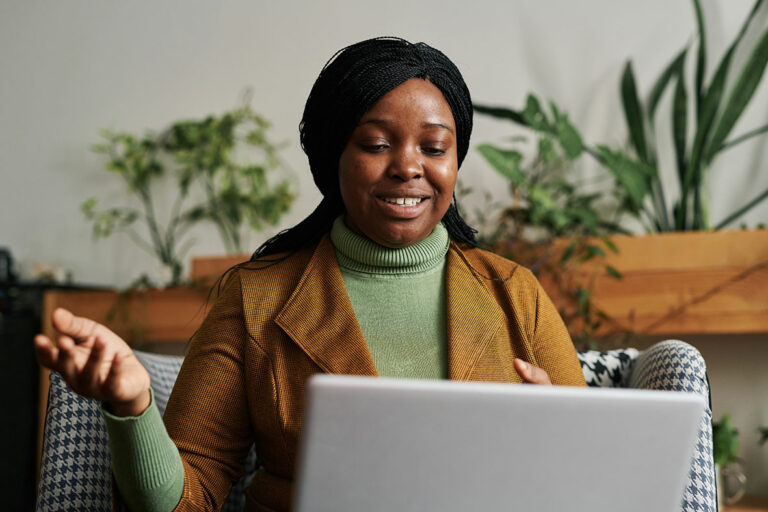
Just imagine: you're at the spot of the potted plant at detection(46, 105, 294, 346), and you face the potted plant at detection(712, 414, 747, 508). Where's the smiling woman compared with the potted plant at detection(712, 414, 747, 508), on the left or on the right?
right

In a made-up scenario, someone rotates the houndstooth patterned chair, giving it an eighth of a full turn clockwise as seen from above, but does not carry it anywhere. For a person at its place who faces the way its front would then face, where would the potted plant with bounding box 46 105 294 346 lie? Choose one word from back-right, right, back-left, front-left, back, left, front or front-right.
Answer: back-right

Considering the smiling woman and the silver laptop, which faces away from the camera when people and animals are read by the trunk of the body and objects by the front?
the silver laptop

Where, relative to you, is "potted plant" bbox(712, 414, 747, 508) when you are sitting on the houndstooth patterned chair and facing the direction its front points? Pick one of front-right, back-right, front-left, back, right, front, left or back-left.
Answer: back-left

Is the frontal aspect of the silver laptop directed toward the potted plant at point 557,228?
yes

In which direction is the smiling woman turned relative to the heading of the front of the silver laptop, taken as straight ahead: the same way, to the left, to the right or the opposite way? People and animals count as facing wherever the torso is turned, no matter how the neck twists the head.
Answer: the opposite way

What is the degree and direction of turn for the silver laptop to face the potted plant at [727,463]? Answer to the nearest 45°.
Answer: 0° — it already faces it

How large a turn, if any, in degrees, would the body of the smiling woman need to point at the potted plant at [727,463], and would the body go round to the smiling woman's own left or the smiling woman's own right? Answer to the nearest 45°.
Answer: approximately 135° to the smiling woman's own left

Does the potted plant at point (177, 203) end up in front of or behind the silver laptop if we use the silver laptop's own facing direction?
in front

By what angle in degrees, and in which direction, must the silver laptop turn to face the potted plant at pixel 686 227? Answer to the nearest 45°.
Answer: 0° — it already faces it

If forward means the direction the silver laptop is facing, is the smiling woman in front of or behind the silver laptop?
in front

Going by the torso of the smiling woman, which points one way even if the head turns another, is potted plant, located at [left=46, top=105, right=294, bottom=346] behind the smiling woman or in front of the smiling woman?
behind

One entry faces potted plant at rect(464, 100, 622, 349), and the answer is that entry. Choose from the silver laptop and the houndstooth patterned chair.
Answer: the silver laptop

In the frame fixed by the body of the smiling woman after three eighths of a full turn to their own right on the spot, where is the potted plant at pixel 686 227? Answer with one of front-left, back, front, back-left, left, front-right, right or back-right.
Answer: right

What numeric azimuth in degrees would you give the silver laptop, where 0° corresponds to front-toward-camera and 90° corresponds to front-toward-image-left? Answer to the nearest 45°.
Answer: approximately 180°

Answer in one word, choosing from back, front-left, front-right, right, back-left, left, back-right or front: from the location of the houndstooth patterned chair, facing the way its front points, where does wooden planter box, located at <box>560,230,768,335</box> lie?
back-left

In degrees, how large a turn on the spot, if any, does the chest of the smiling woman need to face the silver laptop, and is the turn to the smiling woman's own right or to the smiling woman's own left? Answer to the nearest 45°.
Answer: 0° — they already face it

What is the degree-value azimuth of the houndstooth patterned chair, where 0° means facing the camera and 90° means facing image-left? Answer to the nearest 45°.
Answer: approximately 0°
